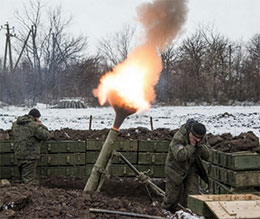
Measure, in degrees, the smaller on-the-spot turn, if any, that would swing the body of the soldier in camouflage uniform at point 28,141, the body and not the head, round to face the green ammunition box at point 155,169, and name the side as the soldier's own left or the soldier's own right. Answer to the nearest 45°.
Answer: approximately 45° to the soldier's own right

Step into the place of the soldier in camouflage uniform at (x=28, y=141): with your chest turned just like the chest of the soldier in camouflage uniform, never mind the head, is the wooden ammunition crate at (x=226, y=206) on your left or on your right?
on your right

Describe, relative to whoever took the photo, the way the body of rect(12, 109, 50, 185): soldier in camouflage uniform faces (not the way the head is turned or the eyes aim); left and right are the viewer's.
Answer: facing away from the viewer and to the right of the viewer

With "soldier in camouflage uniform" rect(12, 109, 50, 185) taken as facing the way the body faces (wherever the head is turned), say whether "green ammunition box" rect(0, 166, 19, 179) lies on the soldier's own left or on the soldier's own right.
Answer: on the soldier's own left
